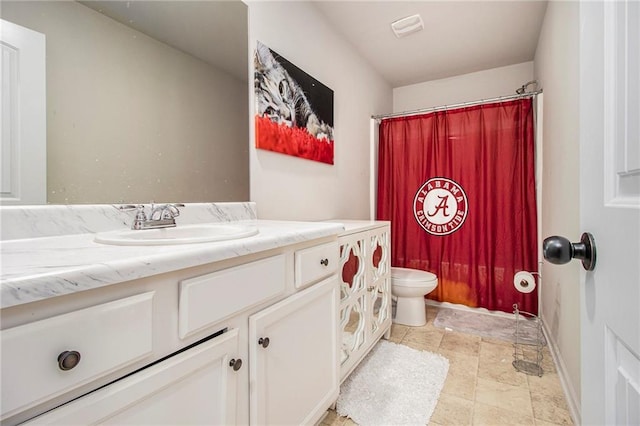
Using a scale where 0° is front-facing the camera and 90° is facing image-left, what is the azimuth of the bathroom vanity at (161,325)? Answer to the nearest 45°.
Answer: approximately 315°

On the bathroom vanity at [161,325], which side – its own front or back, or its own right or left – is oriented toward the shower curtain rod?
left

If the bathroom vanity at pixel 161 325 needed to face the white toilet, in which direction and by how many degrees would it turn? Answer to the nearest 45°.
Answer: approximately 90° to its left

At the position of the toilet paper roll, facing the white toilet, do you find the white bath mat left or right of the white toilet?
left

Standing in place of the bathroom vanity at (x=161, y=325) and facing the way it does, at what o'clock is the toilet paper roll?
The toilet paper roll is roughly at 10 o'clock from the bathroom vanity.

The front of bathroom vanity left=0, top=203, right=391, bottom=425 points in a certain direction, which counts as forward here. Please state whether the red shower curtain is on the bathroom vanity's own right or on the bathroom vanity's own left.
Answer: on the bathroom vanity's own left
